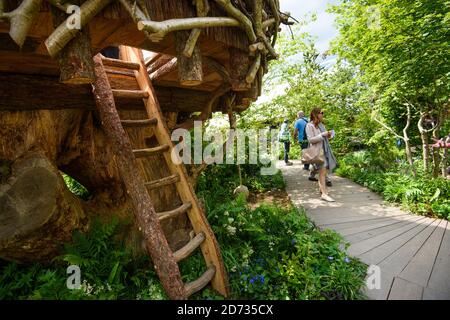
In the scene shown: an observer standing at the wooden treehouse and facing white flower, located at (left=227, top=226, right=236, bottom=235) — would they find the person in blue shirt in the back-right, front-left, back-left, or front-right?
front-left

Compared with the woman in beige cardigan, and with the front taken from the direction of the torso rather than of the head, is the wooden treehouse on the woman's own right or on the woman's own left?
on the woman's own right

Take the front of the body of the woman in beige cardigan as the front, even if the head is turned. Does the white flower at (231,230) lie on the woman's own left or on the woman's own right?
on the woman's own right

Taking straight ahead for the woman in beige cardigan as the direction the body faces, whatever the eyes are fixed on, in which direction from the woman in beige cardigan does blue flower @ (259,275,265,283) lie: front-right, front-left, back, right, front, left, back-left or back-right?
right
